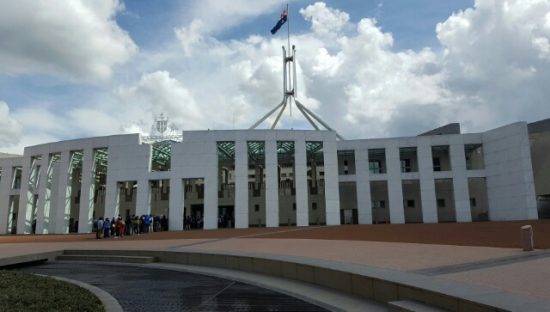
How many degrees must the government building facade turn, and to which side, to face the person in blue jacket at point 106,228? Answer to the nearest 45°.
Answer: approximately 45° to its right

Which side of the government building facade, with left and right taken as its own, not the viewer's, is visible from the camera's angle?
front
